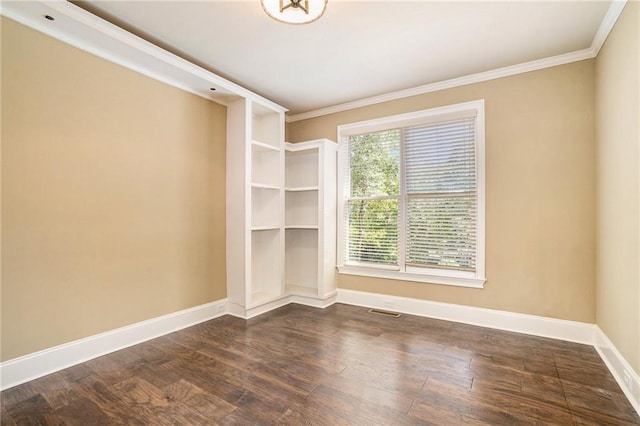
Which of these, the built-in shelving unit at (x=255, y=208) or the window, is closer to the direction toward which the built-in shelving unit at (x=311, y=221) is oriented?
the built-in shelving unit

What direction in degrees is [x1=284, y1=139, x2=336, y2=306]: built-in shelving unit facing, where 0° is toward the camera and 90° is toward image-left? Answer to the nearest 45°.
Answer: approximately 45°

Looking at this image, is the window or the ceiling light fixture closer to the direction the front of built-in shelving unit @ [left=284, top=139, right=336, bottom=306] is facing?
the ceiling light fixture

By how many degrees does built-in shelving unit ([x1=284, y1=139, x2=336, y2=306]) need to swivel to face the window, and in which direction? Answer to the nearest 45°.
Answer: approximately 90° to its left

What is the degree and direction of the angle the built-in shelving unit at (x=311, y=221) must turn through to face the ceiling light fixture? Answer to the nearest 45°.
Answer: approximately 45° to its left

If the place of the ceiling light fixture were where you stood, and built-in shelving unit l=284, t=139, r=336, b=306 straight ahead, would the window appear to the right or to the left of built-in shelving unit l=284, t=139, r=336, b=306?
right

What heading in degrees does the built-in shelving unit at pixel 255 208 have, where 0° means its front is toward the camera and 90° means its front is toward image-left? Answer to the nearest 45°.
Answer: approximately 315°
